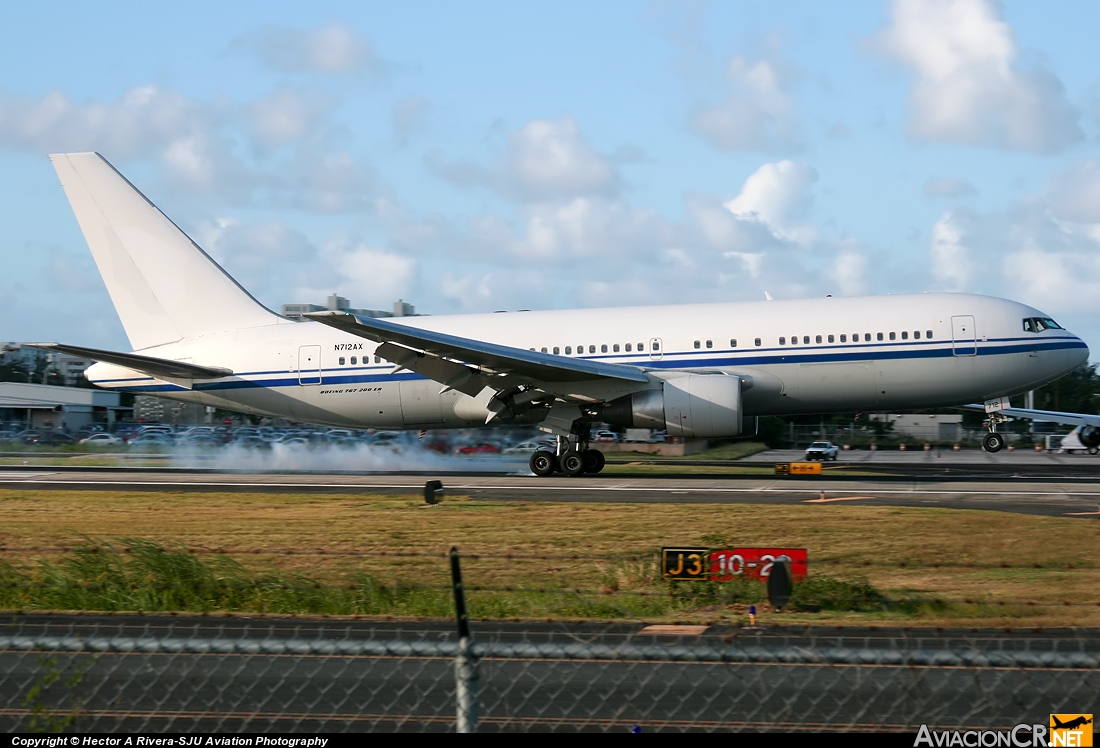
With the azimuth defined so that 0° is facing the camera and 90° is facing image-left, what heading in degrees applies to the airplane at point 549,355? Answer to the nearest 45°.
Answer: approximately 270°

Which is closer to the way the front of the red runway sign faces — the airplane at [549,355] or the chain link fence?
the chain link fence

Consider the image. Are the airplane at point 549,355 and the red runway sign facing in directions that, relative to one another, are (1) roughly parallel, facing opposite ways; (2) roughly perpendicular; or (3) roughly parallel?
roughly perpendicular

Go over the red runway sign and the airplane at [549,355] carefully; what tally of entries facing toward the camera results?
1

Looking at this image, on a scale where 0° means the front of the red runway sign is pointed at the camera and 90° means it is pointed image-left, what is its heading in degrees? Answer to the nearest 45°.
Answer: approximately 0°

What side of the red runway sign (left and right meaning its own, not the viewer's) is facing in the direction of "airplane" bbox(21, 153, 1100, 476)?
back

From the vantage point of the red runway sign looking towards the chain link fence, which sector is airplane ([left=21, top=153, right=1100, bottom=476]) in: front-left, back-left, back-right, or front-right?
back-right

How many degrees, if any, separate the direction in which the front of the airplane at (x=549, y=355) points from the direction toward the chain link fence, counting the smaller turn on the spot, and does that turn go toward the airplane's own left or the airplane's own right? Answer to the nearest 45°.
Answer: approximately 90° to the airplane's own right

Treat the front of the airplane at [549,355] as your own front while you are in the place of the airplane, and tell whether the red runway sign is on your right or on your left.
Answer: on your right
